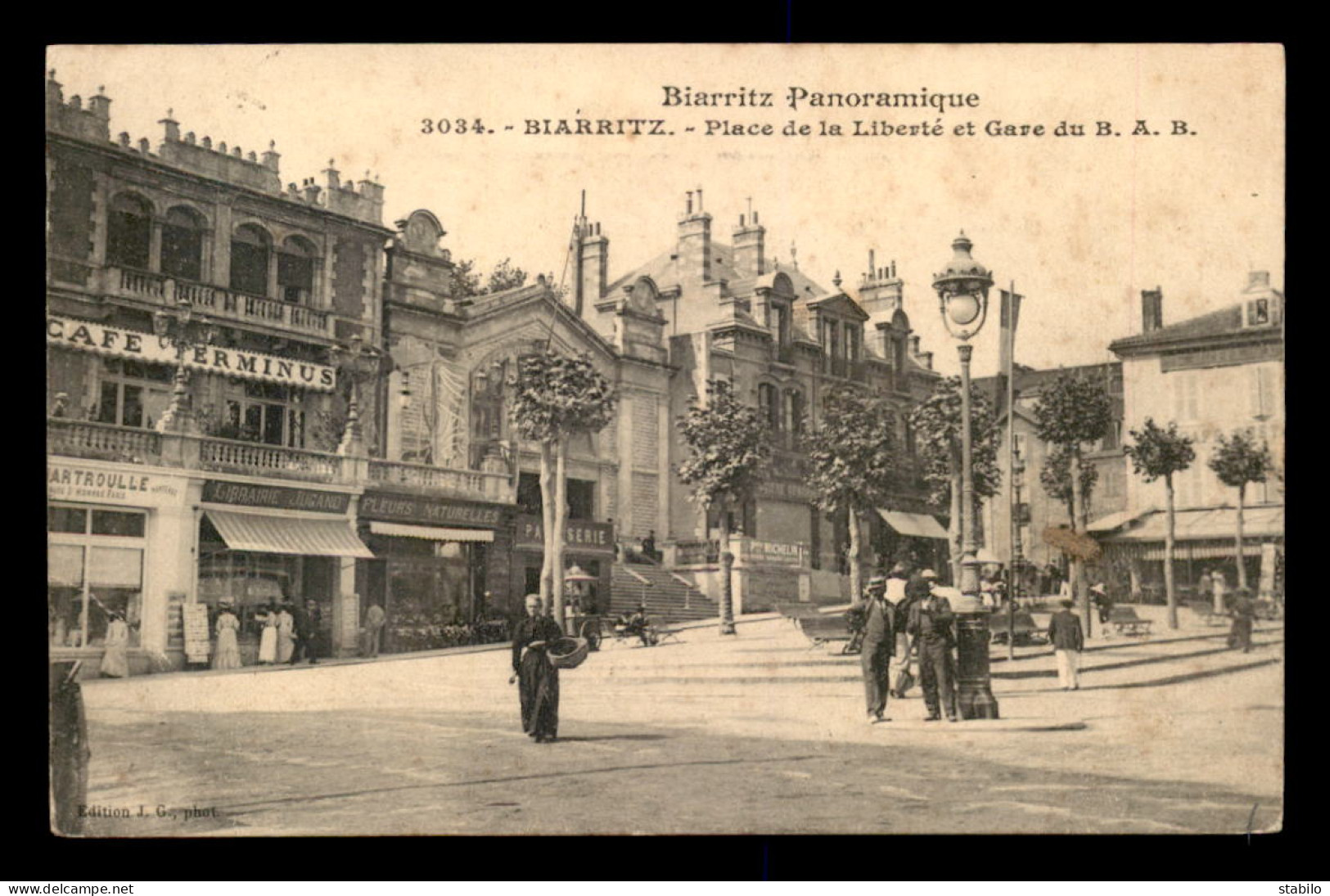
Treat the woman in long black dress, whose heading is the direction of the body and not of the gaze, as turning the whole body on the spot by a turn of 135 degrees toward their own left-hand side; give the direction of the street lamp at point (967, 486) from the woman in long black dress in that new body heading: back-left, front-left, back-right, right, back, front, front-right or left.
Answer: front-right

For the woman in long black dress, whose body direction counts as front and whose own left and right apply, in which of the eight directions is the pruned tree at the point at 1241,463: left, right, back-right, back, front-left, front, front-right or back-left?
left

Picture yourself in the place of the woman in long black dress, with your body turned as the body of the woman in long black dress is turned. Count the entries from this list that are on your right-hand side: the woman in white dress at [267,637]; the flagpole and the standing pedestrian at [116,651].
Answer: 2

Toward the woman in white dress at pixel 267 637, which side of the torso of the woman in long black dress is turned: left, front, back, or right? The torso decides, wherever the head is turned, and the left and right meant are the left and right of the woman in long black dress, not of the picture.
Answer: back

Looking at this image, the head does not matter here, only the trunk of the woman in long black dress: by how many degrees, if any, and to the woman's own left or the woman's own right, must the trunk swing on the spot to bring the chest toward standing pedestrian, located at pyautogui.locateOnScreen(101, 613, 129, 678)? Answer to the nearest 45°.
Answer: approximately 90° to the woman's own right

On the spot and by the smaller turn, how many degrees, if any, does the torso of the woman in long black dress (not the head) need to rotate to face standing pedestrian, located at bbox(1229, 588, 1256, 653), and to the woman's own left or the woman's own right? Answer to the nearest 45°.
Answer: approximately 90° to the woman's own left

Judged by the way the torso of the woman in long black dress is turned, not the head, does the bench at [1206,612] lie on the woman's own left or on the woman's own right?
on the woman's own left

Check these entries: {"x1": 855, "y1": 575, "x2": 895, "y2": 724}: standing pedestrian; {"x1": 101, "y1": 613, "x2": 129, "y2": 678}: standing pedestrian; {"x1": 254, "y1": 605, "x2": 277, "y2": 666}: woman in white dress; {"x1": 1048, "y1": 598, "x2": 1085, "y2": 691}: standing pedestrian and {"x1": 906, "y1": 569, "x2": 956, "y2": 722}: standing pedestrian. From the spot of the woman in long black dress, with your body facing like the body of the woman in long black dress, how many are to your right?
2

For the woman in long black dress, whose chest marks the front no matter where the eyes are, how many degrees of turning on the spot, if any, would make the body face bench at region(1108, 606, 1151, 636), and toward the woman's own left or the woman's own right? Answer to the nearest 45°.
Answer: approximately 90° to the woman's own left

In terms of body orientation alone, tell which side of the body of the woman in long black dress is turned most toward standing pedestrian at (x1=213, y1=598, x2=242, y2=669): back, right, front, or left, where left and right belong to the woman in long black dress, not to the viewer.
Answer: back

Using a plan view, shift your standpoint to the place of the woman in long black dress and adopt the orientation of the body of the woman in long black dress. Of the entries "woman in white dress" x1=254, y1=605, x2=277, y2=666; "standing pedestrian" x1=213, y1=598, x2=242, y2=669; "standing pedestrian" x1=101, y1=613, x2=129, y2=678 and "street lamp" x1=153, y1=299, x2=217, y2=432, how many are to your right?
4

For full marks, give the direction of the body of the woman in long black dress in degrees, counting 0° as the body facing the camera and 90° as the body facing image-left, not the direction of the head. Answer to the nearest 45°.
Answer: approximately 0°

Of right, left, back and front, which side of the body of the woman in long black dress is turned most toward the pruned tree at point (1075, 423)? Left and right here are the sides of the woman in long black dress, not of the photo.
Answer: back

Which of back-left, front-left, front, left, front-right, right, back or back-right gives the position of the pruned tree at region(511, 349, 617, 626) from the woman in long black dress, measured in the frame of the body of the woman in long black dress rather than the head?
back
